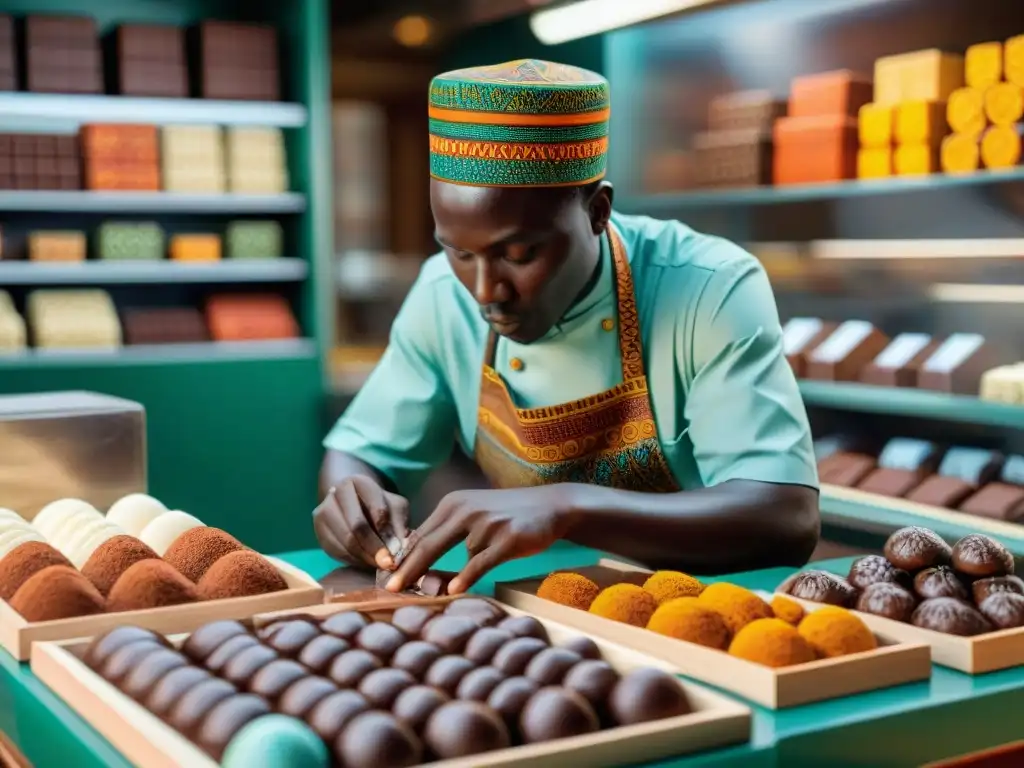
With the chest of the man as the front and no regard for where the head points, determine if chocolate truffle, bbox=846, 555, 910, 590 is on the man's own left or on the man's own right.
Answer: on the man's own left

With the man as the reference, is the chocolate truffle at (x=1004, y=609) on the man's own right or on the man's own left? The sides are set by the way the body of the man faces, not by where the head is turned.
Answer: on the man's own left

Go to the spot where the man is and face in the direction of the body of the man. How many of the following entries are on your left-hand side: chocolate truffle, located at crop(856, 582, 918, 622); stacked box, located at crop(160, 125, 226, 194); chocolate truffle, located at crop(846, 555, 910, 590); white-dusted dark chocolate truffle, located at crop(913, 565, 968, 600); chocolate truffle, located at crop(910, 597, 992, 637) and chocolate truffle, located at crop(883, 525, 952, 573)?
5

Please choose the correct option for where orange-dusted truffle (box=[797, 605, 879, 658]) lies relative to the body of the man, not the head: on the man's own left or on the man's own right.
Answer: on the man's own left

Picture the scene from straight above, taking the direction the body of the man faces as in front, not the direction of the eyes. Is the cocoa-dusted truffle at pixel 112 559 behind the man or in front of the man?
in front

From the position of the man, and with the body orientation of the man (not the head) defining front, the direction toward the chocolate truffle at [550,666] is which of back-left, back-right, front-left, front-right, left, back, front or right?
front-left

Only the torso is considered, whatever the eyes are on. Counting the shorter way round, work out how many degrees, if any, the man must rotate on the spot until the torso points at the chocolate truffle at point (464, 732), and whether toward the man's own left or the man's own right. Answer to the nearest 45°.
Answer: approximately 45° to the man's own left

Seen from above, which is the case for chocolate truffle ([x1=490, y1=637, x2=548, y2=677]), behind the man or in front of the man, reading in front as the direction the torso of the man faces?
in front

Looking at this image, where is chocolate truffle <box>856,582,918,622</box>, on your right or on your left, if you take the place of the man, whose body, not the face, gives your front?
on your left

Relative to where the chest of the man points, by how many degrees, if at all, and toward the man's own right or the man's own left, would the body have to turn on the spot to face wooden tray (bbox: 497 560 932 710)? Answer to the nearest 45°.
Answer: approximately 45° to the man's own left

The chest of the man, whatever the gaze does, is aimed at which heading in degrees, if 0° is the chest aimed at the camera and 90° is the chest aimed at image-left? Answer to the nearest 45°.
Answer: approximately 45°
